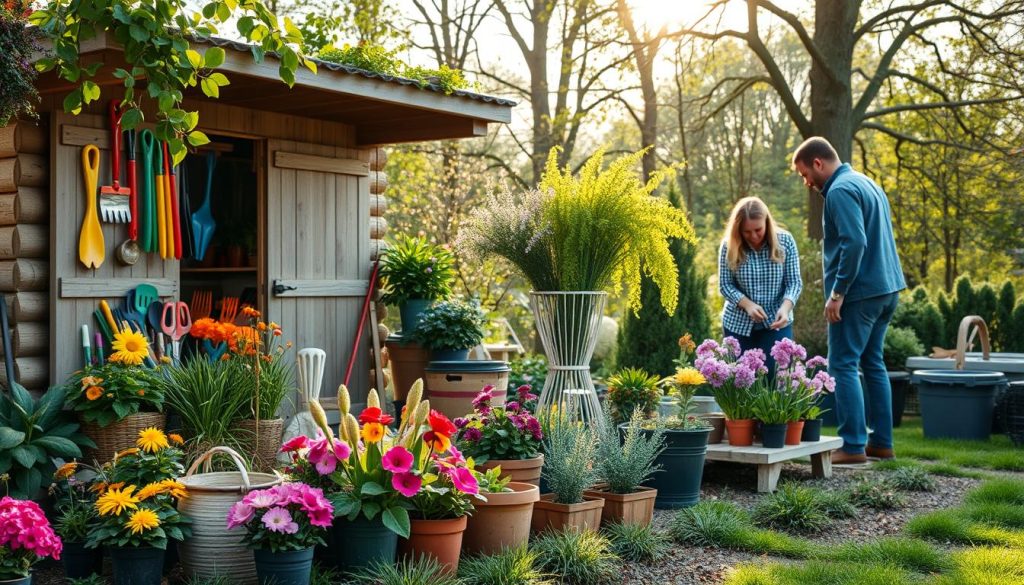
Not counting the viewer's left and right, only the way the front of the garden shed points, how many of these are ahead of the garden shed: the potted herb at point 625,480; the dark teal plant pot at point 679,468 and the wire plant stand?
3

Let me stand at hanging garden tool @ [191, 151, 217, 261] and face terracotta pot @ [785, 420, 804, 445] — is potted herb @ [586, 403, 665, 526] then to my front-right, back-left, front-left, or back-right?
front-right

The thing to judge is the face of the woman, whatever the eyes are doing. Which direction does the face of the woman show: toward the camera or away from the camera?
toward the camera

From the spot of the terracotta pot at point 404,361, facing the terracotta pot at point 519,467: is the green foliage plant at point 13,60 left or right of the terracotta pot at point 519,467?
right

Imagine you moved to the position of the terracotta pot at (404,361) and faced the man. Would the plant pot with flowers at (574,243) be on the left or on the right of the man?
right

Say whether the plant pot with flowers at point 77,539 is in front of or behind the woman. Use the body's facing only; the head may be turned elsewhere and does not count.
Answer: in front

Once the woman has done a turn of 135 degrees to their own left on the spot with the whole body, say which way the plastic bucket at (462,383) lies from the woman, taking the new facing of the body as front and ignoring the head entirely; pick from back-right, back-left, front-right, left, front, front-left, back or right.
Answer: back-left

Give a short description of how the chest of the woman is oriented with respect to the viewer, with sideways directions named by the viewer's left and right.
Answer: facing the viewer

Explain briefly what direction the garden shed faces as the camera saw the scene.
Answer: facing the viewer and to the right of the viewer

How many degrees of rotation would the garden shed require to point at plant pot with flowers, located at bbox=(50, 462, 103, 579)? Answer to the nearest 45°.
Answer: approximately 45° to its right

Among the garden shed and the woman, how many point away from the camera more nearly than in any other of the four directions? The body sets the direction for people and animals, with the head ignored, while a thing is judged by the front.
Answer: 0

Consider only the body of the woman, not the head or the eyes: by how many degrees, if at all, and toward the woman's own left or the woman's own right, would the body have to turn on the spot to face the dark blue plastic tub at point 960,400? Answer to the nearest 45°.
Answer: approximately 135° to the woman's own left

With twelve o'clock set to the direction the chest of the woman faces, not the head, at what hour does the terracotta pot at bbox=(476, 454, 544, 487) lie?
The terracotta pot is roughly at 1 o'clock from the woman.

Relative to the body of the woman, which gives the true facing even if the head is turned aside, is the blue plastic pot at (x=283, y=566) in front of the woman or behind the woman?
in front

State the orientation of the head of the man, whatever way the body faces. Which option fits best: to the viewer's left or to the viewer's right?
to the viewer's left
